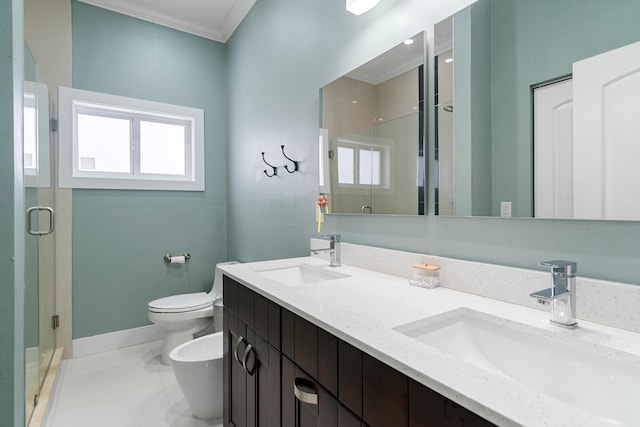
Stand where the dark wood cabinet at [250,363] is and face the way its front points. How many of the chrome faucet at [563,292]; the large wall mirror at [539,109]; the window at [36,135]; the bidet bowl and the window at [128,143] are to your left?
2

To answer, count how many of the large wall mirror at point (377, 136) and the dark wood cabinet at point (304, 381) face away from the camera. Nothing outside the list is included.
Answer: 0

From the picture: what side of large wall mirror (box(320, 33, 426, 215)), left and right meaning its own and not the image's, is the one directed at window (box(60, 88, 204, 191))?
right

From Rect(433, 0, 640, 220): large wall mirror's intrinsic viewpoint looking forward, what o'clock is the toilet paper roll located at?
The toilet paper roll is roughly at 2 o'clock from the large wall mirror.

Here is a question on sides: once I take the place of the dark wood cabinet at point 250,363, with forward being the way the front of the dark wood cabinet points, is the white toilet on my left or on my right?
on my right

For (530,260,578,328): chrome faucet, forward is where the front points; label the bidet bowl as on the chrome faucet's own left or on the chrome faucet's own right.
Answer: on the chrome faucet's own right

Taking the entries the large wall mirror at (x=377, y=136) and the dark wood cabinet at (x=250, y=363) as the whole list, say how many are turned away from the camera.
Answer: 0

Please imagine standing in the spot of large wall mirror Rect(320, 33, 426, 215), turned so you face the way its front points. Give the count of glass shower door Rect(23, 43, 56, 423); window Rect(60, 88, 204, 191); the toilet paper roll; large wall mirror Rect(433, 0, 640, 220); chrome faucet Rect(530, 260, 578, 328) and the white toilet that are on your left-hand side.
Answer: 2

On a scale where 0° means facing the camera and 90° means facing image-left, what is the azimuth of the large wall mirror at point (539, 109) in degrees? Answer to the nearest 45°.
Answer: approximately 45°

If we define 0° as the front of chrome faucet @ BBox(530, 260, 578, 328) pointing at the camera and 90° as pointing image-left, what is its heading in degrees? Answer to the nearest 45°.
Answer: approximately 45°
